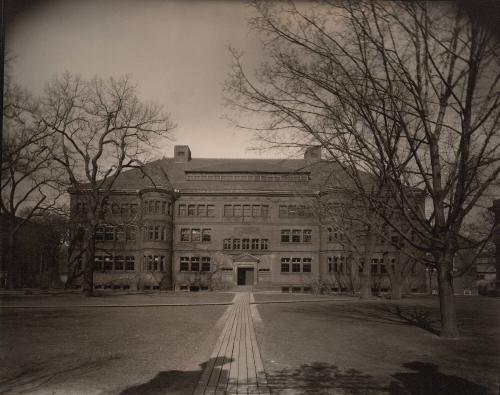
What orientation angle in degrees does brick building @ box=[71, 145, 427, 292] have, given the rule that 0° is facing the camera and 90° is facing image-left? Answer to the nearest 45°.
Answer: approximately 0°
